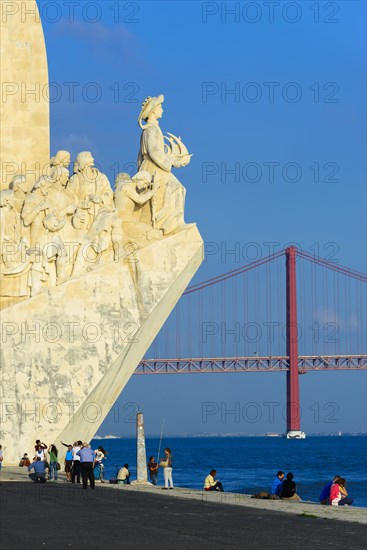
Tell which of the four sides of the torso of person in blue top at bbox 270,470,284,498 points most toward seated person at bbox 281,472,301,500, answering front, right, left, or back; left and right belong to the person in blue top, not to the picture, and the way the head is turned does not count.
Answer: right
